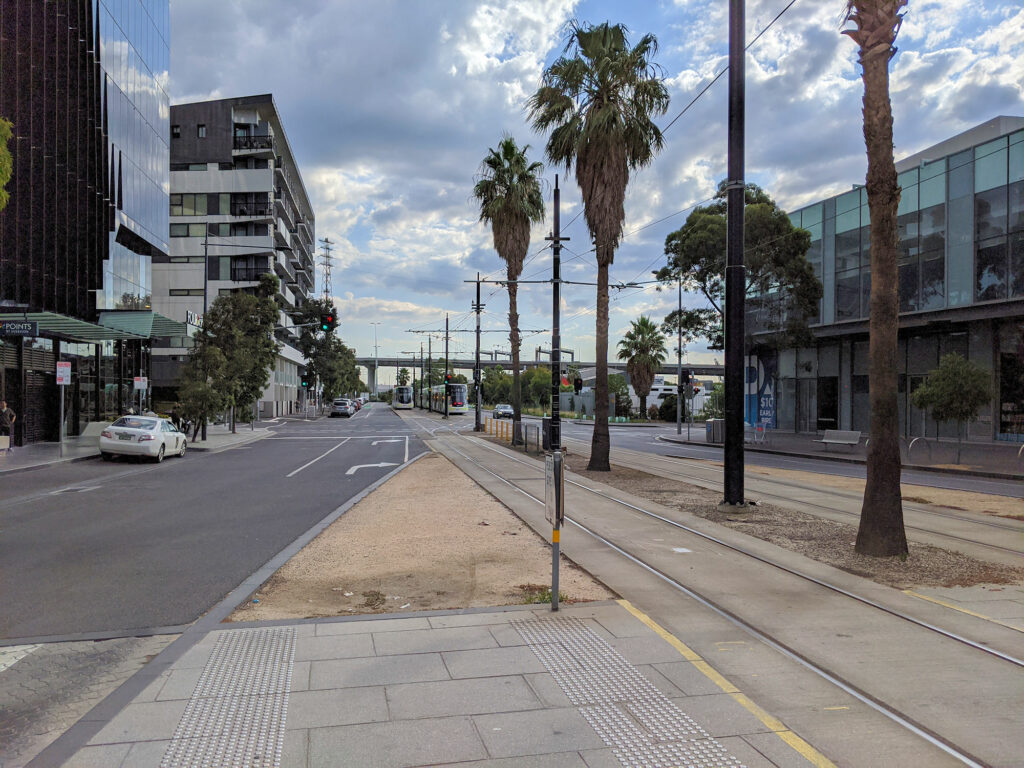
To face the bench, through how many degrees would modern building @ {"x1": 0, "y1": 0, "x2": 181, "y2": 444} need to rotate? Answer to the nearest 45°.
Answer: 0° — it already faces it

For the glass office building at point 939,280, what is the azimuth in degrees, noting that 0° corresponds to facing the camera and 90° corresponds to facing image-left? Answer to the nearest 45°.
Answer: approximately 45°

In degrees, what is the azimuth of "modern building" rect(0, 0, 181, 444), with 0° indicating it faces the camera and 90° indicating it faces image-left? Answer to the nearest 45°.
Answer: approximately 315°
